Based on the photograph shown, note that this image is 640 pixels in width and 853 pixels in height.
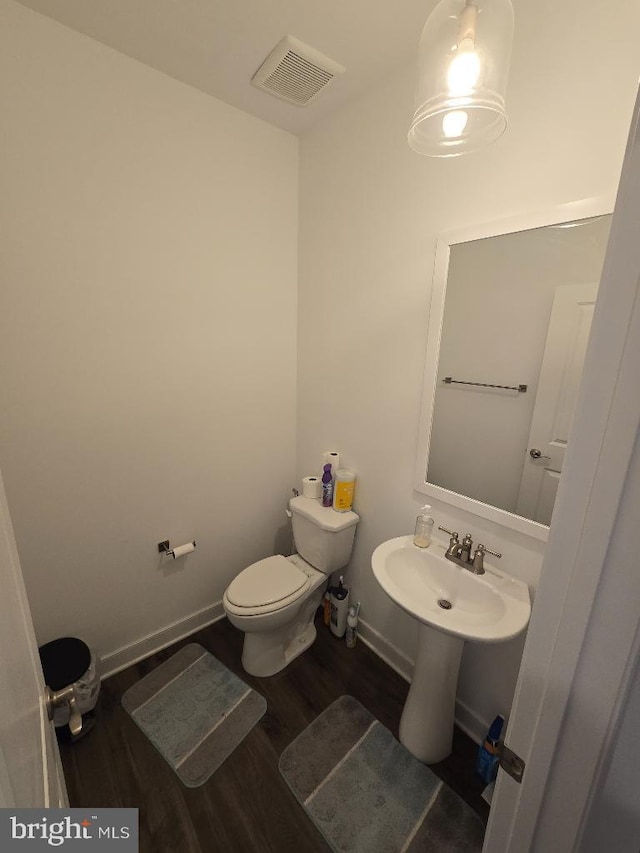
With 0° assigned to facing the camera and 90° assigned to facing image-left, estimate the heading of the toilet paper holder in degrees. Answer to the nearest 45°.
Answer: approximately 315°

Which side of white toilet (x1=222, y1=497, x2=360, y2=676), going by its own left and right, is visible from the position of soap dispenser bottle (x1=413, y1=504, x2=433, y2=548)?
left

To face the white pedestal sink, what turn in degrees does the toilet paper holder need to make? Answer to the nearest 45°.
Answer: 0° — it already faces it

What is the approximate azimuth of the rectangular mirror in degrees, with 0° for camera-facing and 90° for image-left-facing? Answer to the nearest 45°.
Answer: approximately 45°

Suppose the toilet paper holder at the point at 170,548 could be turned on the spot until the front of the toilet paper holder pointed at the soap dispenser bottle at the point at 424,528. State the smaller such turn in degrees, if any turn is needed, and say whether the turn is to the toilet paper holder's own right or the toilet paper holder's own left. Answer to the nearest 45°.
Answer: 0° — it already faces it
